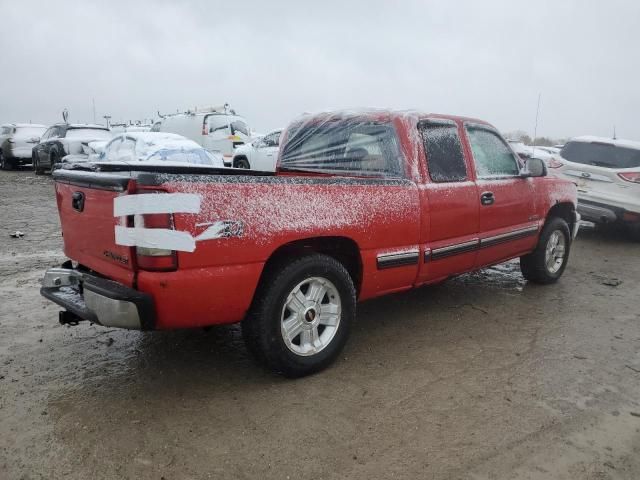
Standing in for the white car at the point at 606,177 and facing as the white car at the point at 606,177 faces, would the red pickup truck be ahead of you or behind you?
behind

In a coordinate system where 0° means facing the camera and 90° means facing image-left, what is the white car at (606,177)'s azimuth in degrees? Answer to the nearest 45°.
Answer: approximately 225°

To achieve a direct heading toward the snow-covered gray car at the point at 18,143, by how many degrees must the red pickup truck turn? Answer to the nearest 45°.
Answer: approximately 90° to its left

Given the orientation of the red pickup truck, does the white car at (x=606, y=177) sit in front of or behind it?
in front

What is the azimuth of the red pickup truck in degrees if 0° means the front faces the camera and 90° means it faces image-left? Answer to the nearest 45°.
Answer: approximately 225°

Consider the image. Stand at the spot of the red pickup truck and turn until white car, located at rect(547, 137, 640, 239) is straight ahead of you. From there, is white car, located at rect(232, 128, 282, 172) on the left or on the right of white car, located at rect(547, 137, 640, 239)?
left

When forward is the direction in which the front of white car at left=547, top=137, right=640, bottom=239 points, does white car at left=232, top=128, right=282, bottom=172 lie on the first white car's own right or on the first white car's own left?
on the first white car's own left

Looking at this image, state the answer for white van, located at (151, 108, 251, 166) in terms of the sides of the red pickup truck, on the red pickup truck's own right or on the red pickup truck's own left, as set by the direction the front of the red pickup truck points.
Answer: on the red pickup truck's own left

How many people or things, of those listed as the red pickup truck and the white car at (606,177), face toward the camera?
0

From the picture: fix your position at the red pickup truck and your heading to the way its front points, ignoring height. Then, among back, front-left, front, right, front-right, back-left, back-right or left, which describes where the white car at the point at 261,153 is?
front-left
